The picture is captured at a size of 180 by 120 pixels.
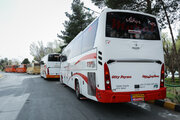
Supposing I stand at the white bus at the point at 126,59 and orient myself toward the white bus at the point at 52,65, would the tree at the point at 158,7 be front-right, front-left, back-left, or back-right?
front-right

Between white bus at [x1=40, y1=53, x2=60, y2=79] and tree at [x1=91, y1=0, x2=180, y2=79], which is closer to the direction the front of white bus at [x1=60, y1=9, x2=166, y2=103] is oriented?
the white bus

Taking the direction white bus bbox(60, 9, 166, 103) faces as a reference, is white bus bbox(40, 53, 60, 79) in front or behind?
in front

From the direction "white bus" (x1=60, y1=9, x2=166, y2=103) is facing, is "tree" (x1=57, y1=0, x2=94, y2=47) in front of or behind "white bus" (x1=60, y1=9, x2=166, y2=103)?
in front

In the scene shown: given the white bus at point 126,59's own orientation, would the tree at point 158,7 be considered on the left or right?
on its right

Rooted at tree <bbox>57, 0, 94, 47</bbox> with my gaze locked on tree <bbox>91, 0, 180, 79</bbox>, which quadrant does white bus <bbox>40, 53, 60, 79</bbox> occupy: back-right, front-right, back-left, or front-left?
front-right

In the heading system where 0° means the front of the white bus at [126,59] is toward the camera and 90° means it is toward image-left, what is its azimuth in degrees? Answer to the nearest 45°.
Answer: approximately 135°
